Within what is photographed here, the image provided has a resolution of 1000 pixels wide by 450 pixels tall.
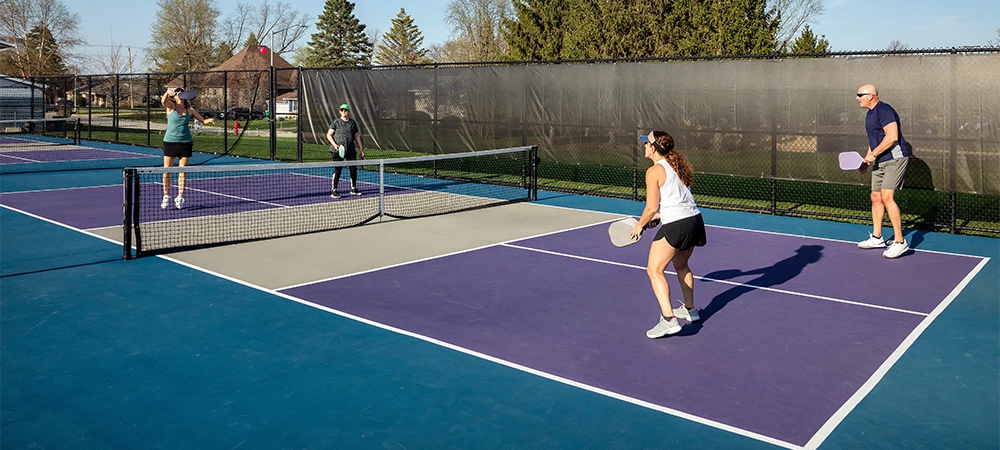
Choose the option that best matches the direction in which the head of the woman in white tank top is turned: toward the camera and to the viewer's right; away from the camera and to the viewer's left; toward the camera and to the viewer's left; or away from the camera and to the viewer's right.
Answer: away from the camera and to the viewer's left

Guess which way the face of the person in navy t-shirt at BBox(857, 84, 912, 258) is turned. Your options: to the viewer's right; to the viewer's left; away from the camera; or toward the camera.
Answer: to the viewer's left

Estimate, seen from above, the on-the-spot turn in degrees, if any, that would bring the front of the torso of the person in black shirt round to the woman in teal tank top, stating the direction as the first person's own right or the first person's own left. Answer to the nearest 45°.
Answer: approximately 45° to the first person's own right

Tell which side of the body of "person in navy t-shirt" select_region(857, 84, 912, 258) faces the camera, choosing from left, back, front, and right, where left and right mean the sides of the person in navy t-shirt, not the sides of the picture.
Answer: left

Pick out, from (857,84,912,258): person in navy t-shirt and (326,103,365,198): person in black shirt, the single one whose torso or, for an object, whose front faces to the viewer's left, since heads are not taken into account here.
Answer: the person in navy t-shirt
